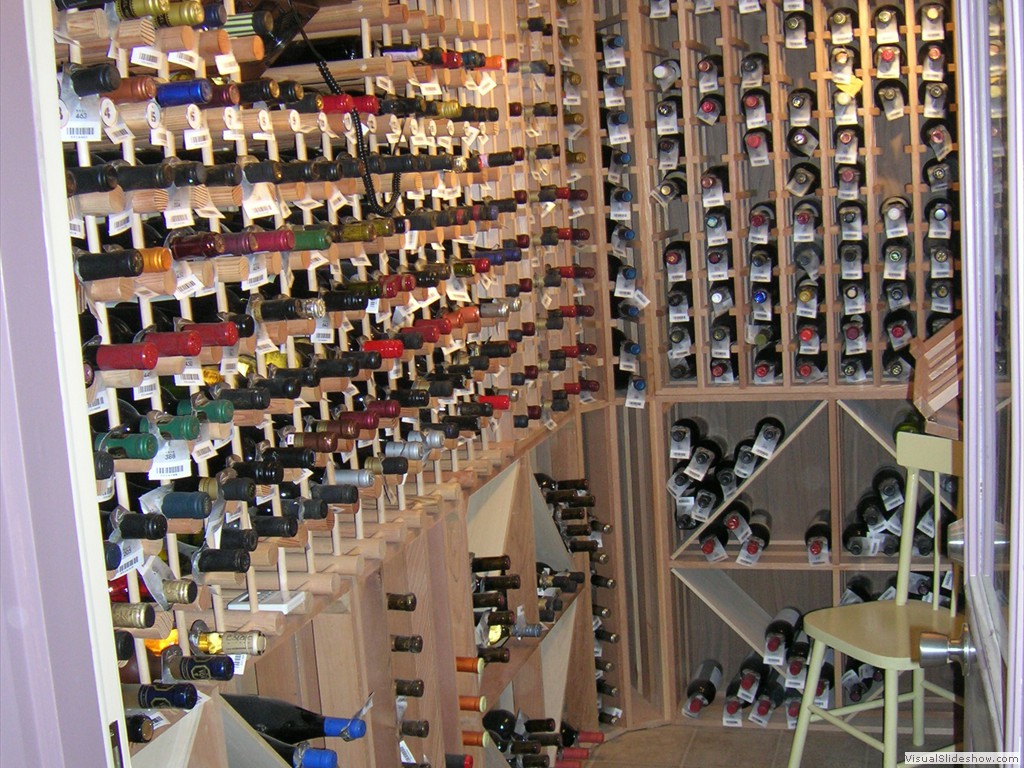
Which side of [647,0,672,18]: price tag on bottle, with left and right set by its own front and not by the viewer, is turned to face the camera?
front

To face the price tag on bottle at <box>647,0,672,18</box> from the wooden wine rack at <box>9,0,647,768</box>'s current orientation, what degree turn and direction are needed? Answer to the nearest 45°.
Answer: approximately 90° to its left

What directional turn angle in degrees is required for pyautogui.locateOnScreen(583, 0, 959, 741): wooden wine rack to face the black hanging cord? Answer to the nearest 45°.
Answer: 0° — it already faces it

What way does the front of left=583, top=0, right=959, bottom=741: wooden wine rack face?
toward the camera

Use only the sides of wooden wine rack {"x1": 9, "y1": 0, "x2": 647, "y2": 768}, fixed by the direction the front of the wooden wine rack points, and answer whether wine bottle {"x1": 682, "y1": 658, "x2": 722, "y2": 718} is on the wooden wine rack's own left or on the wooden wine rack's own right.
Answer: on the wooden wine rack's own left

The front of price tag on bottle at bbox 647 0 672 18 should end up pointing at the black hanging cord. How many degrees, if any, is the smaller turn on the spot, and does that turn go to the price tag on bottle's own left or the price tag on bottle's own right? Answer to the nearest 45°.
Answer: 0° — it already faces it
